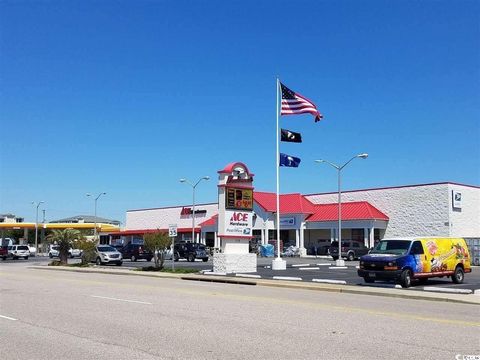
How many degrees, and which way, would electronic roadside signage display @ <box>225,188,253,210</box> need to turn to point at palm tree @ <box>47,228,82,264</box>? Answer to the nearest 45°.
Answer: approximately 135° to its right

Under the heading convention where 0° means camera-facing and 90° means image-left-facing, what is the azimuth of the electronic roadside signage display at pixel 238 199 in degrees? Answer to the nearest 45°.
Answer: approximately 0°

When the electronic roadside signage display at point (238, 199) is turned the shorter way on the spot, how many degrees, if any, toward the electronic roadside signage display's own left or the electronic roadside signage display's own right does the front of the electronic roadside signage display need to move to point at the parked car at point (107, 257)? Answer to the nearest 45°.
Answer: approximately 135° to the electronic roadside signage display's own right

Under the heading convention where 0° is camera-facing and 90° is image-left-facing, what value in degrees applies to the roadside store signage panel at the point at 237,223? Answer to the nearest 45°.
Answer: approximately 0°

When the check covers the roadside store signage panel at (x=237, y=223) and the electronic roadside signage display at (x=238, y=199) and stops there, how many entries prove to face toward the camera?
2

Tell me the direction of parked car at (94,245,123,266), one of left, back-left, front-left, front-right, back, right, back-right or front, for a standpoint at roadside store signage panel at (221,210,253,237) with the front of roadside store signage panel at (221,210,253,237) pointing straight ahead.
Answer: back-right

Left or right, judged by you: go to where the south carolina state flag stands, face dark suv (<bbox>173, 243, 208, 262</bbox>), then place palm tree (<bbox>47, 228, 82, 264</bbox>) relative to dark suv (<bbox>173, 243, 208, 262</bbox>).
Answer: left
